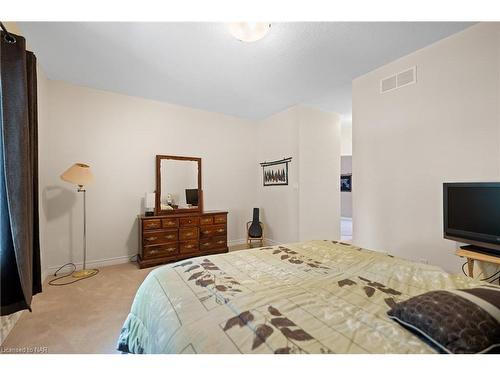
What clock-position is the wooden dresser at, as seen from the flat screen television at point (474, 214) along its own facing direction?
The wooden dresser is roughly at 1 o'clock from the flat screen television.

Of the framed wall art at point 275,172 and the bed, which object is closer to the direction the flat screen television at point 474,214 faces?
the bed

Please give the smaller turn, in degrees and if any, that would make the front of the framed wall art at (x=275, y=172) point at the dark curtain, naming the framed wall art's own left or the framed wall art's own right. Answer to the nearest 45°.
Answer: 0° — it already faces it

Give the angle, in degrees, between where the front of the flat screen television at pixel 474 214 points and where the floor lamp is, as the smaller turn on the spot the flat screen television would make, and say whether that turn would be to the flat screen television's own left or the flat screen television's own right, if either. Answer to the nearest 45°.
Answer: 0° — it already faces it

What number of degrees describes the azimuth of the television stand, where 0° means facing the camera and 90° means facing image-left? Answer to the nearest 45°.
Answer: approximately 45°

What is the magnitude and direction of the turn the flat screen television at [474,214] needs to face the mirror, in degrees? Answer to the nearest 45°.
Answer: approximately 45° to its right

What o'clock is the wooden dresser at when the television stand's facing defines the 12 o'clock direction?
The wooden dresser is roughly at 1 o'clock from the television stand.

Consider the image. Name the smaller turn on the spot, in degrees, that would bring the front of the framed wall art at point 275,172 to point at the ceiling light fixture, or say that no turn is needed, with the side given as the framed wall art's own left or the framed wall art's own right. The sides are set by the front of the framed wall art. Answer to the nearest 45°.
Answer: approximately 45° to the framed wall art's own left

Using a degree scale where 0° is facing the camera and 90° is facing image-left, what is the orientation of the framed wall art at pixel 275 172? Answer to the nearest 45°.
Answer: approximately 45°

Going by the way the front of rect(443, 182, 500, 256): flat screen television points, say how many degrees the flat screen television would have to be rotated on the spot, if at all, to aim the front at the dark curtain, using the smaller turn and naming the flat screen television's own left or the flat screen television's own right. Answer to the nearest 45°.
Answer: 0° — it already faces it
